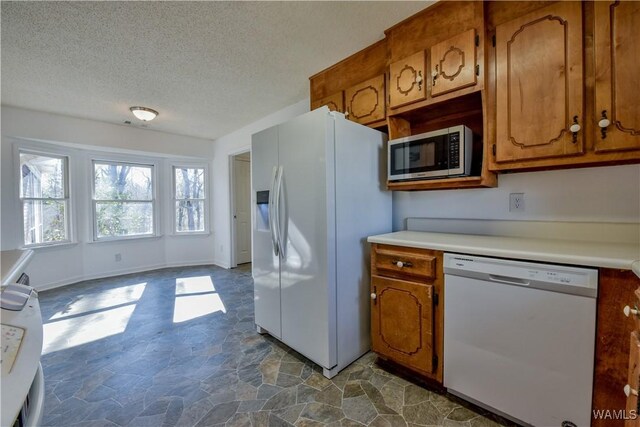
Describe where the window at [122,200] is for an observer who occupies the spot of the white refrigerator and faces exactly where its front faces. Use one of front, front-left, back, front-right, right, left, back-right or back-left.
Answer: right

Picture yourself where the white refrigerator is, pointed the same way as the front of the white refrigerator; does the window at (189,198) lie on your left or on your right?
on your right

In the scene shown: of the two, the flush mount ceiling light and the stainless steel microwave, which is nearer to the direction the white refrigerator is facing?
the flush mount ceiling light

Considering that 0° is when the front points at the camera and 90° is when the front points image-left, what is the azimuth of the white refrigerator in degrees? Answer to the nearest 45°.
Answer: approximately 45°

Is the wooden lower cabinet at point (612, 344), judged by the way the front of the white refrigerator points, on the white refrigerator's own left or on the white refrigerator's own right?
on the white refrigerator's own left

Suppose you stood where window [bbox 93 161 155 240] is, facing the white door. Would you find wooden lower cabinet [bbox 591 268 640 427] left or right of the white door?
right

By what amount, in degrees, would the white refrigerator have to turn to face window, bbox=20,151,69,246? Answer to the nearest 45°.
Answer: approximately 90° to its right

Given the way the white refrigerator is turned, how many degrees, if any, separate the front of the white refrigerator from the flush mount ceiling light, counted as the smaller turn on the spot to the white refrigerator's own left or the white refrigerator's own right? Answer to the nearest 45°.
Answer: approximately 90° to the white refrigerator's own right

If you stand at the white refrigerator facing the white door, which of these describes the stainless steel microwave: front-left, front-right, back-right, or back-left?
back-right

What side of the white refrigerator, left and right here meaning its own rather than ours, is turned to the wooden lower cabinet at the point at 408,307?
left

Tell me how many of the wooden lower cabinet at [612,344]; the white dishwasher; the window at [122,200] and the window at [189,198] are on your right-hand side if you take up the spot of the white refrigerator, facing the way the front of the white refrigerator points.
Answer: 2
